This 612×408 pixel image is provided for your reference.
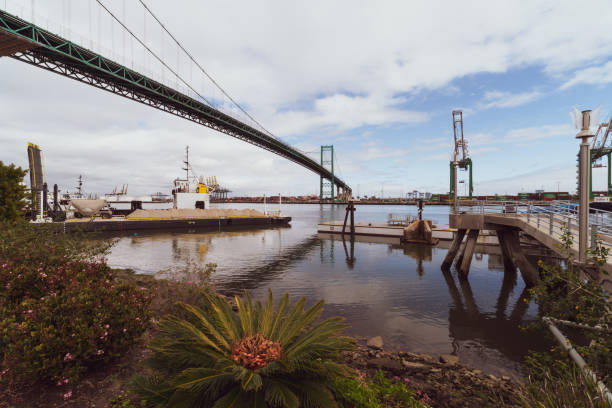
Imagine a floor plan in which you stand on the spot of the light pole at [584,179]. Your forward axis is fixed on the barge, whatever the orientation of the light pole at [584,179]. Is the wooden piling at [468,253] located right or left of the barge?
right

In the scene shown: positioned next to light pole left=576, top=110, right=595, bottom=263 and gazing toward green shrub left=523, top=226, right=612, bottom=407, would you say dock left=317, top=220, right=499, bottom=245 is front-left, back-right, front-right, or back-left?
back-right
